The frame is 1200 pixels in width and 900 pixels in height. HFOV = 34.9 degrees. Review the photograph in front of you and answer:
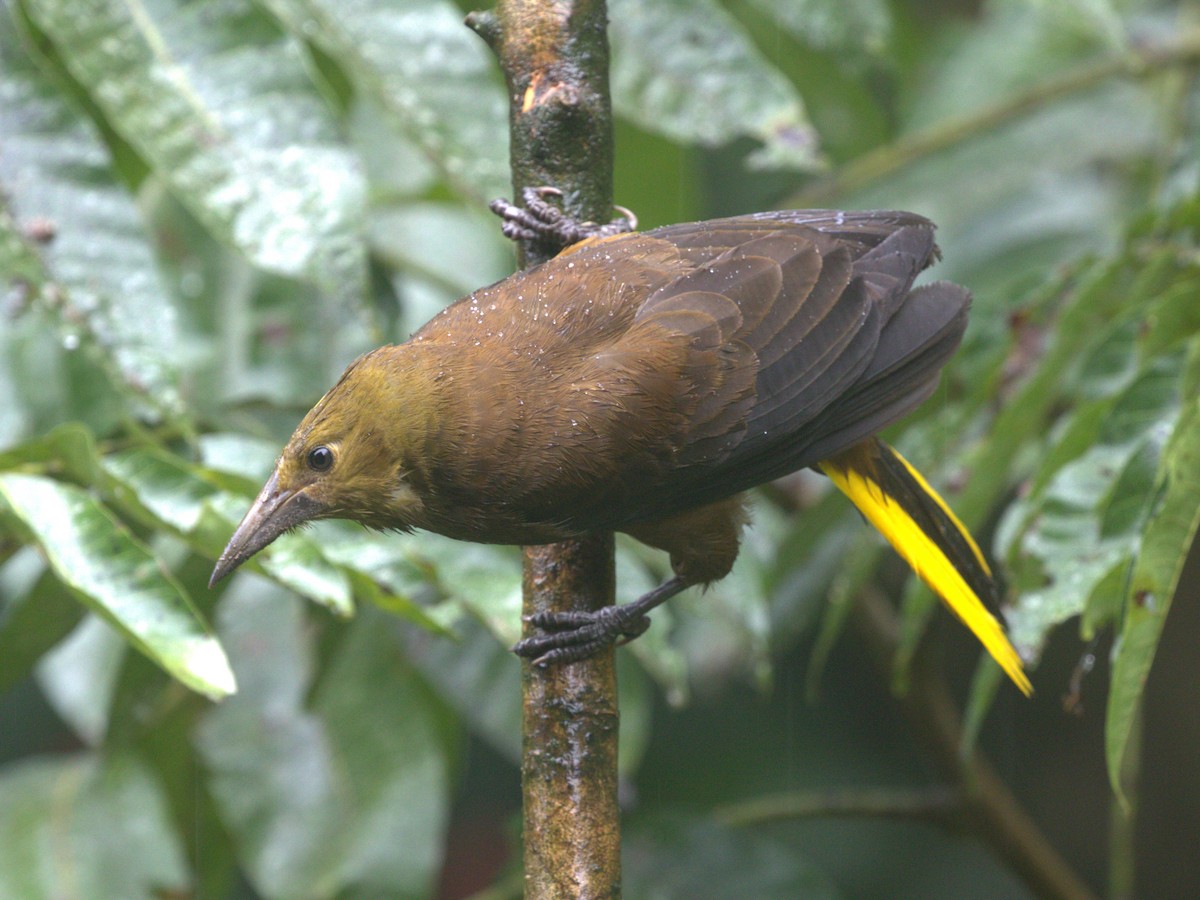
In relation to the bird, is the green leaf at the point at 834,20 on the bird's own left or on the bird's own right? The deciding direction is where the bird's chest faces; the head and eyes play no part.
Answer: on the bird's own right

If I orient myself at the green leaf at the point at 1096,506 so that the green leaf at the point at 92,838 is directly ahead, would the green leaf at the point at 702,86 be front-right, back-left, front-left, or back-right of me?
front-right

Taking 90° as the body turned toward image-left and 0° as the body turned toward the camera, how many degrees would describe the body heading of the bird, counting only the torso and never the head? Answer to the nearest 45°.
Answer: approximately 90°

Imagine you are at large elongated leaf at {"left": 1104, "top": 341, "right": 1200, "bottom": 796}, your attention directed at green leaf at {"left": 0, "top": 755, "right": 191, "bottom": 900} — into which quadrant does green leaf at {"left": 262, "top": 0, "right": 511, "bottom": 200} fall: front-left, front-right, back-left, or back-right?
front-right

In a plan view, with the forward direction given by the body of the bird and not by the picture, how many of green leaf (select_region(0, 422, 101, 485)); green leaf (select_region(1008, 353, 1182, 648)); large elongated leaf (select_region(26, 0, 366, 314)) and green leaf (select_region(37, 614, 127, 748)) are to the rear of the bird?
1

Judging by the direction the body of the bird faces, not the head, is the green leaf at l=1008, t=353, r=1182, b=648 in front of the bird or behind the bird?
behind

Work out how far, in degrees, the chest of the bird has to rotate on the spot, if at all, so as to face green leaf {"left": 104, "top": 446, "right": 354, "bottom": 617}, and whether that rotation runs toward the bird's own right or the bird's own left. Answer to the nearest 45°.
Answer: approximately 45° to the bird's own left

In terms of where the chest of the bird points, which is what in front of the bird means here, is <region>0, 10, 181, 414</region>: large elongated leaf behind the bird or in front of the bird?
in front

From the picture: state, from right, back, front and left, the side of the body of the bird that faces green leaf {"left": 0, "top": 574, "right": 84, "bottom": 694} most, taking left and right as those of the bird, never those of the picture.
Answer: front

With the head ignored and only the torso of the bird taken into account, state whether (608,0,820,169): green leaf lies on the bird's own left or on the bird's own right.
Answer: on the bird's own right
